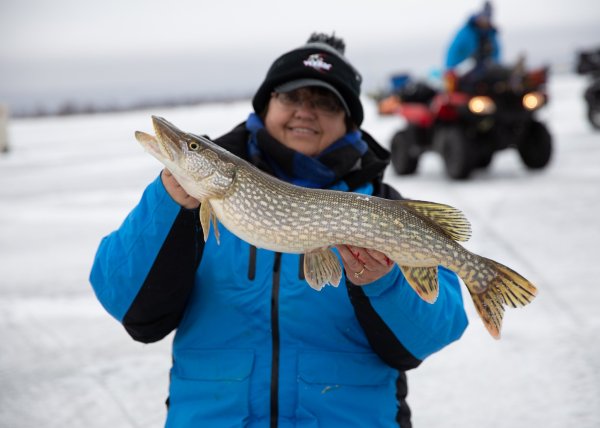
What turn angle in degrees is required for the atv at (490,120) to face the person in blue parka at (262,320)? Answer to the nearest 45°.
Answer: approximately 45° to its right

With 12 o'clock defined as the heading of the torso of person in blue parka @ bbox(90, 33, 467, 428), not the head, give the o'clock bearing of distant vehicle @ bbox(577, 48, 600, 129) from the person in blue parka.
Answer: The distant vehicle is roughly at 7 o'clock from the person in blue parka.

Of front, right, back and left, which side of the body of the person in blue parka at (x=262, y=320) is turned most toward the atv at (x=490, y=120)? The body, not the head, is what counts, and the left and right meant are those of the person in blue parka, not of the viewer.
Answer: back

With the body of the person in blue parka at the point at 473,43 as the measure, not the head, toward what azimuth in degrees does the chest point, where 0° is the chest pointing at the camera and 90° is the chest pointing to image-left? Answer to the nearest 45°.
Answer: approximately 315°

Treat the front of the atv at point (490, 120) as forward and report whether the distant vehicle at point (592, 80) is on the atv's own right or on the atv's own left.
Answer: on the atv's own left

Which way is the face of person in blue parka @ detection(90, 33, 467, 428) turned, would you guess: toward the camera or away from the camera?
toward the camera

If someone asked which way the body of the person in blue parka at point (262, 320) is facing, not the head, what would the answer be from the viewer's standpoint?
toward the camera

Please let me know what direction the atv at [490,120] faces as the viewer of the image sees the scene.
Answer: facing the viewer and to the right of the viewer

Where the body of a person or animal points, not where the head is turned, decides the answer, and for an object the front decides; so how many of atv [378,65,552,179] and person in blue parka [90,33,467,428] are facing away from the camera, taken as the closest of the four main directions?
0

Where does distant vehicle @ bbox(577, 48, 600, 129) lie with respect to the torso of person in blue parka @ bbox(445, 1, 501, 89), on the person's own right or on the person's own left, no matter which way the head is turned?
on the person's own left
